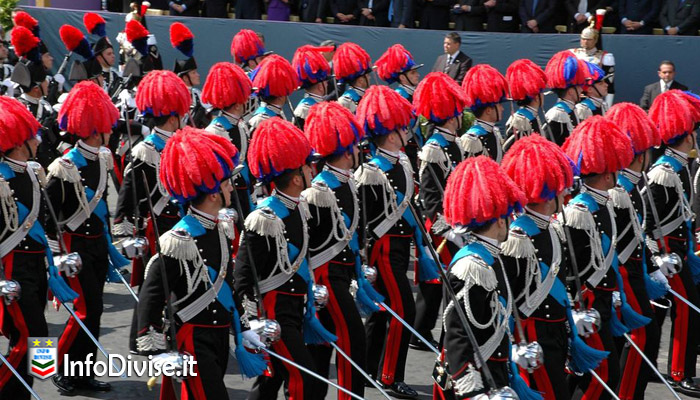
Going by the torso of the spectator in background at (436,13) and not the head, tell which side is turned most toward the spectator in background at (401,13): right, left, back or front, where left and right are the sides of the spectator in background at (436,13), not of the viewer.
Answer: right

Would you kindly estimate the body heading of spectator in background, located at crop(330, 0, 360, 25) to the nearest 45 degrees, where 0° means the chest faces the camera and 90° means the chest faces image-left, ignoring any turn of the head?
approximately 0°

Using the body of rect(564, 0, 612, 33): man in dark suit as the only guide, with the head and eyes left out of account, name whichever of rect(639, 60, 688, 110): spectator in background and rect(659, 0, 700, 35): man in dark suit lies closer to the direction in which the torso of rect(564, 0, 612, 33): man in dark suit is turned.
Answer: the spectator in background

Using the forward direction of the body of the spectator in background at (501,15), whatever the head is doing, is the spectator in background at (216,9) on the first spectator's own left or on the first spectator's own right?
on the first spectator's own right

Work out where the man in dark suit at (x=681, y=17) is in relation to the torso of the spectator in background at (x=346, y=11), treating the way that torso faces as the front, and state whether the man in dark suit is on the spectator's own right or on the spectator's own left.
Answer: on the spectator's own left

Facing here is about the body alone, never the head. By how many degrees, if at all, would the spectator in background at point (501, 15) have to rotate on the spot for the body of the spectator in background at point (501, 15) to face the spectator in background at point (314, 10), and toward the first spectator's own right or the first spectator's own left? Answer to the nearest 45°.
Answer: approximately 90° to the first spectator's own right

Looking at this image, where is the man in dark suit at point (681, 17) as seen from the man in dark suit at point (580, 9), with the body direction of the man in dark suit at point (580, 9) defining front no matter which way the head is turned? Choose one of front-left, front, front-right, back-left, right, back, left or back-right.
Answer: left
